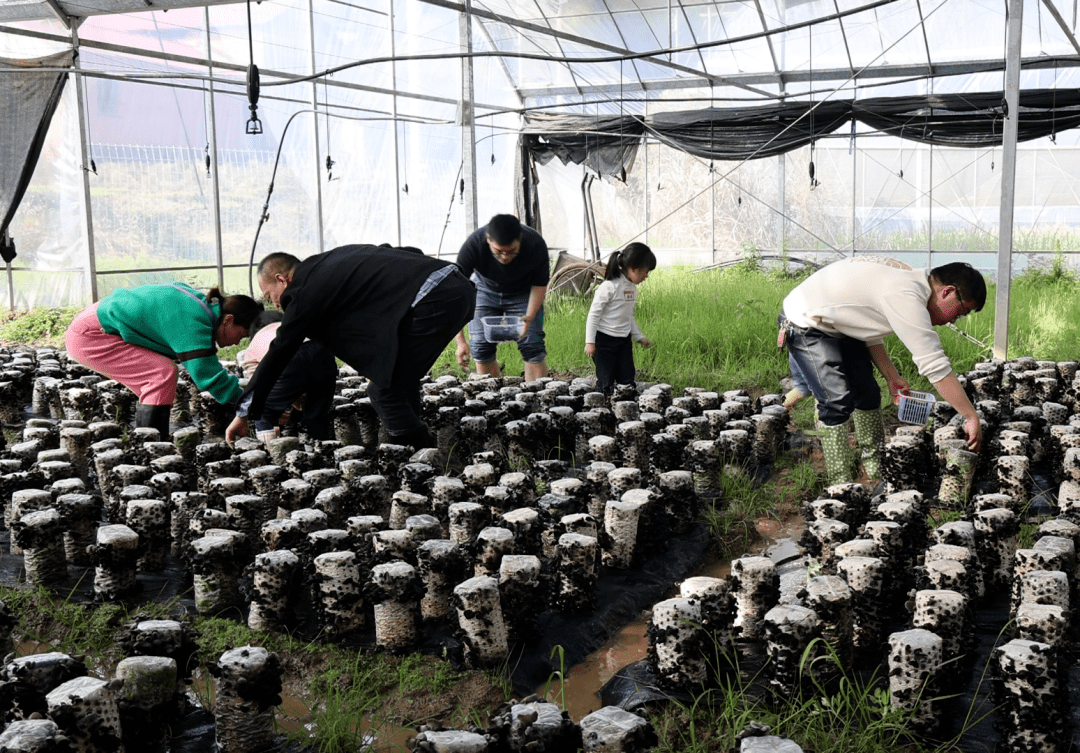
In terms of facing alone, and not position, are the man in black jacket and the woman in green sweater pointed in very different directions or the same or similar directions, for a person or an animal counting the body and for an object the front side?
very different directions

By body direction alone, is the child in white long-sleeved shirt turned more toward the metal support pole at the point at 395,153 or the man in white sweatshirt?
the man in white sweatshirt

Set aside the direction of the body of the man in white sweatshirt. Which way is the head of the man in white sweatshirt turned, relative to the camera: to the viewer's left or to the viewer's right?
to the viewer's right

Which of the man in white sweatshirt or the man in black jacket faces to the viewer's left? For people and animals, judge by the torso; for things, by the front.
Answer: the man in black jacket

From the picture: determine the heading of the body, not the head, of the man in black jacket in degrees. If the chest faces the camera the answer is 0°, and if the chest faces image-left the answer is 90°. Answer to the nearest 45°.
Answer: approximately 90°

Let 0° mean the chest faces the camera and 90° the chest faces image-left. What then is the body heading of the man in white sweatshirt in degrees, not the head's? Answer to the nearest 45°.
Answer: approximately 270°

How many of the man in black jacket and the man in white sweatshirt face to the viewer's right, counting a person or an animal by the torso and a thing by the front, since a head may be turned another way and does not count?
1

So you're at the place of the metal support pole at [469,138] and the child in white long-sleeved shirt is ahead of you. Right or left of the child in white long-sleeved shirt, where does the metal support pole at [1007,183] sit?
left

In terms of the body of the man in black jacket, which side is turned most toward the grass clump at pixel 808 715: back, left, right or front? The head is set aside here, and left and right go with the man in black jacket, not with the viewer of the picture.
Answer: left

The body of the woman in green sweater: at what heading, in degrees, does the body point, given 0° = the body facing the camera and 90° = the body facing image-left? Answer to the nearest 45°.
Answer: approximately 270°

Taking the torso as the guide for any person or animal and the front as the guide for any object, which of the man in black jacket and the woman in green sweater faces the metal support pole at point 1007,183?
the woman in green sweater
